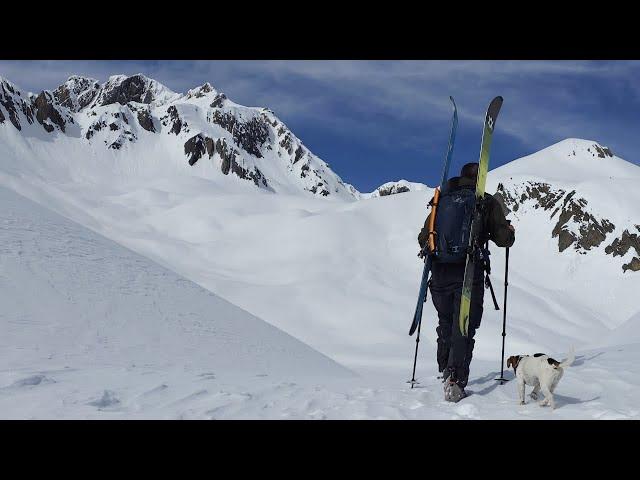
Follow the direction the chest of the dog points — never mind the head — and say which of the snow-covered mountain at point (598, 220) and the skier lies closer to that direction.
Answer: the skier

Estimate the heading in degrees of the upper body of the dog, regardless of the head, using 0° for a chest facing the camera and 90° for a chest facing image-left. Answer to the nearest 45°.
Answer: approximately 135°

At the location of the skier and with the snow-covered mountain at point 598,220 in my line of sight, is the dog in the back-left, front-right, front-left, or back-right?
back-right

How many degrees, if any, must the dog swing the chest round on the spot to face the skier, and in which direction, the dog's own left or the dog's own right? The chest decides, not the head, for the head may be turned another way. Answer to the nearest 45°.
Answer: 0° — it already faces them

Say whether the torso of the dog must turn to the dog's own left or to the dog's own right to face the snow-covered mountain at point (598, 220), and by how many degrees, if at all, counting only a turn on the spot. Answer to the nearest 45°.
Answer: approximately 45° to the dog's own right
